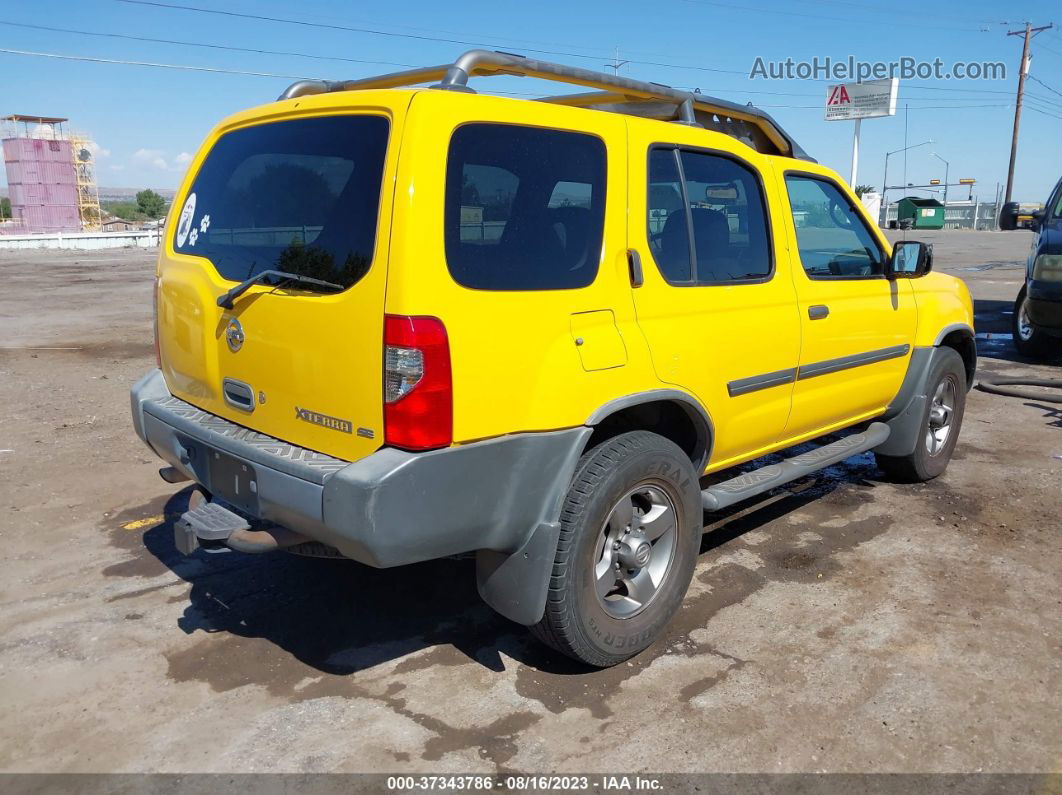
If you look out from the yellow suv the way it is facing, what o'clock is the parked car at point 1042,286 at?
The parked car is roughly at 12 o'clock from the yellow suv.

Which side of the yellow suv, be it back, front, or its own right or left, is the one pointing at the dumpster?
front

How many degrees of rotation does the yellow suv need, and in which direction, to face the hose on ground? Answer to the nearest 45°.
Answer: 0° — it already faces it

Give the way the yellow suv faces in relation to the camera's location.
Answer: facing away from the viewer and to the right of the viewer

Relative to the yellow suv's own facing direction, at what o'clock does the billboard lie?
The billboard is roughly at 11 o'clock from the yellow suv.
